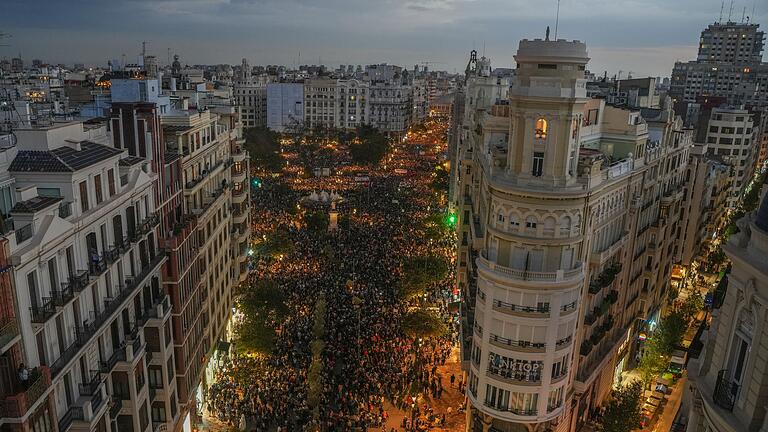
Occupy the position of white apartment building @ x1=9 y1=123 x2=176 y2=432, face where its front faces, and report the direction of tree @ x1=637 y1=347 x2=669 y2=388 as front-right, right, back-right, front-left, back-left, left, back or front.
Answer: front-left

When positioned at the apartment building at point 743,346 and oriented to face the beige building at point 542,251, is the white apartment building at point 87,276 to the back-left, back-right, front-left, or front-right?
front-left

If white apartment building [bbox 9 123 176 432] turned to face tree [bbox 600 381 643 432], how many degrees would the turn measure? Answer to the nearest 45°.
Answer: approximately 45° to its left

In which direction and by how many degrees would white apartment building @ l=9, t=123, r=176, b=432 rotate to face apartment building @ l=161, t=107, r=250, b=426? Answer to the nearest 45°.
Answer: approximately 90° to its left

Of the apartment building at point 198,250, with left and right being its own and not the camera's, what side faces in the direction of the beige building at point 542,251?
front

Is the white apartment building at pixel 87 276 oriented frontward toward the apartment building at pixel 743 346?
yes

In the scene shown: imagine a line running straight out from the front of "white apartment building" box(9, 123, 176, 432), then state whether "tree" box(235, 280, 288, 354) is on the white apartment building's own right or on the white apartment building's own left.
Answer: on the white apartment building's own left

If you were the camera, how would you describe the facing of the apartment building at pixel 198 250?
facing the viewer and to the right of the viewer

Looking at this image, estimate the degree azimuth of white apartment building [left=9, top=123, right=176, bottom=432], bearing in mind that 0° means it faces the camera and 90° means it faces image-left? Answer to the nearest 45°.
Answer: approximately 315°

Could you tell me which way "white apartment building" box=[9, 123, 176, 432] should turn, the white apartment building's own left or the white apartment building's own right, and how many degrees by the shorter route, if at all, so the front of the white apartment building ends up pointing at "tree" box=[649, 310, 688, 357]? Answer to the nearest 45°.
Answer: approximately 45° to the white apartment building's own left
